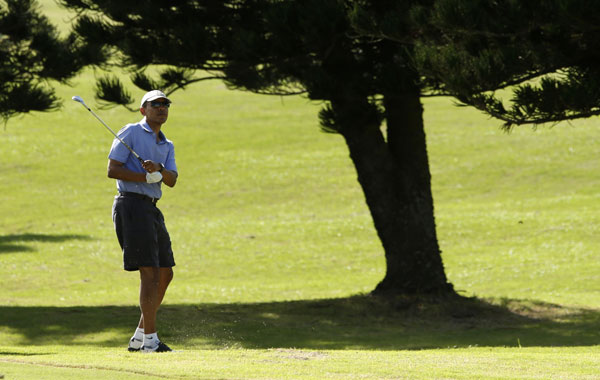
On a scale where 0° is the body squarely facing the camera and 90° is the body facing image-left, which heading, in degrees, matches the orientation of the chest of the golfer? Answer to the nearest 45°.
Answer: approximately 315°

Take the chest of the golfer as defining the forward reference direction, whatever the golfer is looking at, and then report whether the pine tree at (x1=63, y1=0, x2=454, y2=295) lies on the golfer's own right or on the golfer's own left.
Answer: on the golfer's own left

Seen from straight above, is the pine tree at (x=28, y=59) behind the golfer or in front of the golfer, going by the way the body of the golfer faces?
behind

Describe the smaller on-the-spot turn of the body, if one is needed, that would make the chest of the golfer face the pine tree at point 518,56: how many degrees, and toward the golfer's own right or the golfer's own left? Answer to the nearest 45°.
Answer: approximately 90° to the golfer's own left
